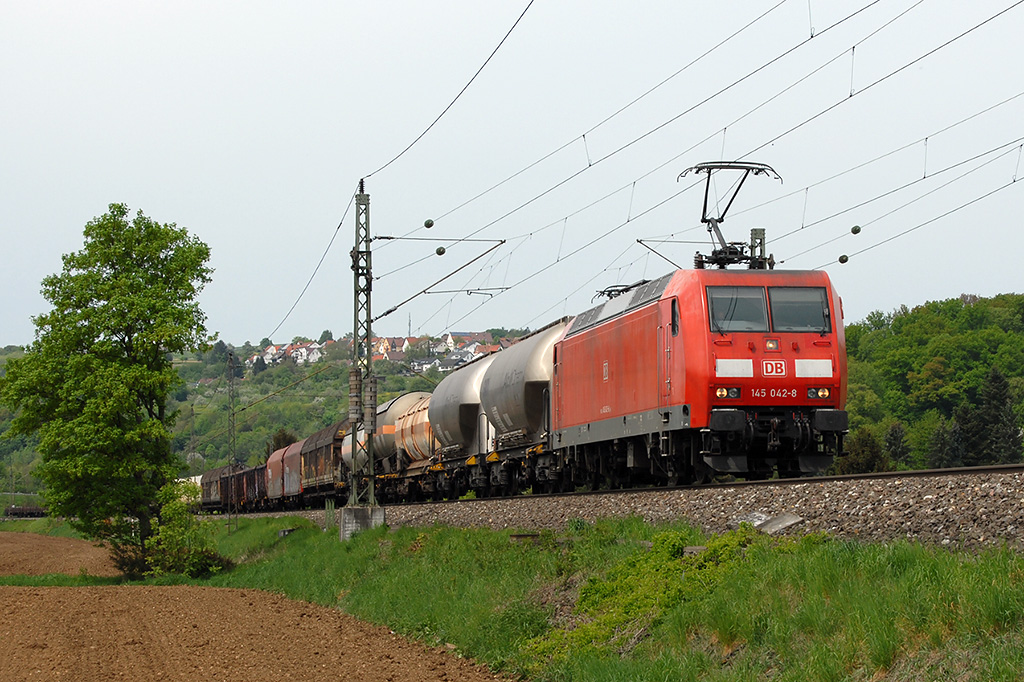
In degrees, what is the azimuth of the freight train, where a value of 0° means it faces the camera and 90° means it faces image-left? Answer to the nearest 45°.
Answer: approximately 315°

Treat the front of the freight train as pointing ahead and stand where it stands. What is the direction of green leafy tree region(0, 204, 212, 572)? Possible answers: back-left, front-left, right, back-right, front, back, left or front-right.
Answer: back
